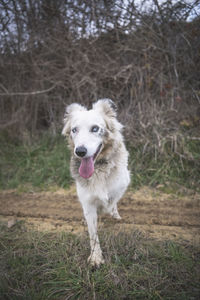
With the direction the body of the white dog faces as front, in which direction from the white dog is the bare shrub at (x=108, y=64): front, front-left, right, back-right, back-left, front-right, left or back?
back

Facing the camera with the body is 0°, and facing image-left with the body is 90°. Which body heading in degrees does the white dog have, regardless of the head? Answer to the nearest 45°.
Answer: approximately 0°
